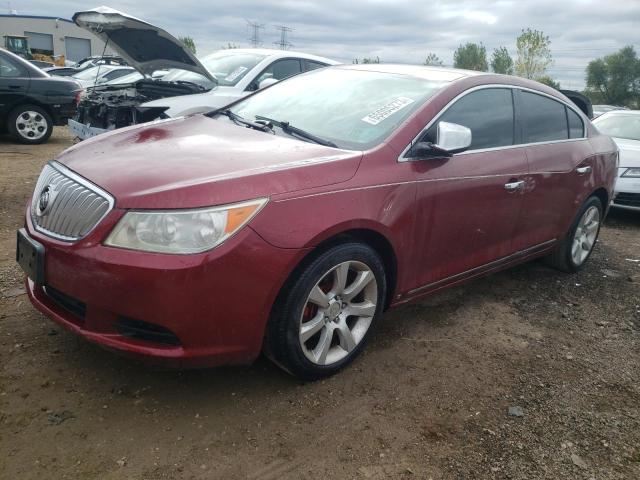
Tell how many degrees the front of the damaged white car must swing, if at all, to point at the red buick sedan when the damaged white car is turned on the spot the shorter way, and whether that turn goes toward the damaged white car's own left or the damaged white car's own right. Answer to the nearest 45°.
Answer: approximately 45° to the damaged white car's own left

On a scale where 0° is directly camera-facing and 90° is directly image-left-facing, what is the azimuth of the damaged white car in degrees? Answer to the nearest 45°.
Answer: approximately 45°

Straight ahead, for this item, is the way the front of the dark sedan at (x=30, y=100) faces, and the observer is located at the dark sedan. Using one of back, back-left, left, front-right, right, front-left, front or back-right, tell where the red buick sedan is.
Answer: left

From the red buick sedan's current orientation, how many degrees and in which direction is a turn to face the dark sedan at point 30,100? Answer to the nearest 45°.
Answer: approximately 90° to its right

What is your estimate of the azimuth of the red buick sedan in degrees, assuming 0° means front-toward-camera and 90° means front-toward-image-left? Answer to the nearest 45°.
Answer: approximately 45°

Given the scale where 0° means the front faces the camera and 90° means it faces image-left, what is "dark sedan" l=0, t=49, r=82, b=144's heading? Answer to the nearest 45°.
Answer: approximately 90°

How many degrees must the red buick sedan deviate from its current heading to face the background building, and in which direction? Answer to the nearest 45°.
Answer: approximately 90° to its right
